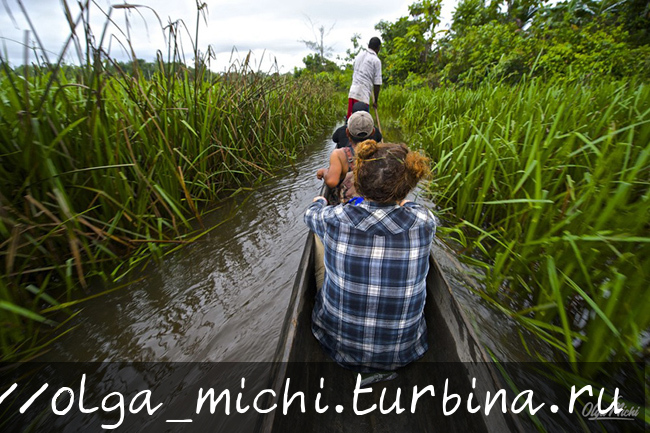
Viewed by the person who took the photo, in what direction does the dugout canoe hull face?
facing away from the viewer

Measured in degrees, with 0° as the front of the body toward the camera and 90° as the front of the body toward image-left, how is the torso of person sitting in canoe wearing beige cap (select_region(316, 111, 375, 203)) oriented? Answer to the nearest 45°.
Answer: approximately 180°

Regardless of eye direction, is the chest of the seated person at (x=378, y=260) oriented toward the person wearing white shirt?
yes

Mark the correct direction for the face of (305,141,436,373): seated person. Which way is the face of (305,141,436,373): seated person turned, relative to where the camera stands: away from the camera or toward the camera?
away from the camera

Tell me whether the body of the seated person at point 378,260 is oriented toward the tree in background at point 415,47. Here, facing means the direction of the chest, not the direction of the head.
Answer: yes

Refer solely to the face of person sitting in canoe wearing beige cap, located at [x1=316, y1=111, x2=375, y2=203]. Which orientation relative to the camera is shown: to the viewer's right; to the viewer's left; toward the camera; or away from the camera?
away from the camera

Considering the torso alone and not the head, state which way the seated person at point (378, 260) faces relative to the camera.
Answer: away from the camera

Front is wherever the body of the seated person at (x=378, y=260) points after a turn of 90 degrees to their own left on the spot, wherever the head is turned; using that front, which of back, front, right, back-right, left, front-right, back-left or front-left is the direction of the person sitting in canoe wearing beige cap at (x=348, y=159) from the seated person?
right

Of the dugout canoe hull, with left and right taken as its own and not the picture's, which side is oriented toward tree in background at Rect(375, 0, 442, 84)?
front
